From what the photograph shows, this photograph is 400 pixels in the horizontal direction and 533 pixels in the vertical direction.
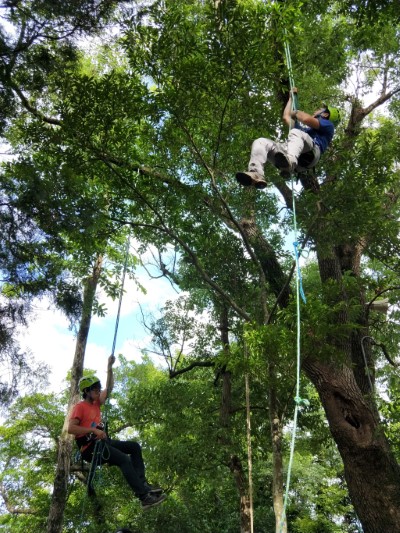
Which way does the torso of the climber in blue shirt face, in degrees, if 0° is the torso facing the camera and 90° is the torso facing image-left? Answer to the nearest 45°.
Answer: approximately 90°

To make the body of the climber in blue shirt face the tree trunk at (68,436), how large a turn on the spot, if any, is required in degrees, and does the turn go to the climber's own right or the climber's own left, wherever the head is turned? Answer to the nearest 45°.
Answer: approximately 45° to the climber's own right
